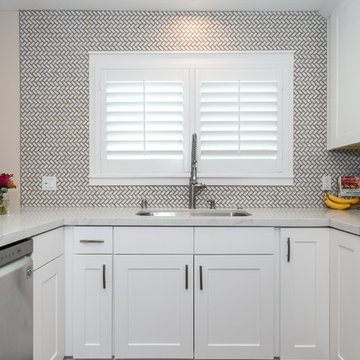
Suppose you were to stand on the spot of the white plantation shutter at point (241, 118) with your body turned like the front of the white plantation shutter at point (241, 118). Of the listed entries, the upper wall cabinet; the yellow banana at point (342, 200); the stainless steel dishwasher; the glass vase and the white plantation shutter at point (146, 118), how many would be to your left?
2

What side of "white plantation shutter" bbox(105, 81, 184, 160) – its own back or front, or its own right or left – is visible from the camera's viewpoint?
front

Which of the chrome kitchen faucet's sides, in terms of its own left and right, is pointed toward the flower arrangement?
right

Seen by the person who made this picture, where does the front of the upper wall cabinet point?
facing the viewer and to the left of the viewer

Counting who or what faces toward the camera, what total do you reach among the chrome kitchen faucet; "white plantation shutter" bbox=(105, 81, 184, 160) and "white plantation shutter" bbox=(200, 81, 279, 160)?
3

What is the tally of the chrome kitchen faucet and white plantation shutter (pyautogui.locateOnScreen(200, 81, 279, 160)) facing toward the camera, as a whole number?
2

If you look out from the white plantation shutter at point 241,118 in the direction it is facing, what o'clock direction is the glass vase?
The glass vase is roughly at 2 o'clock from the white plantation shutter.
